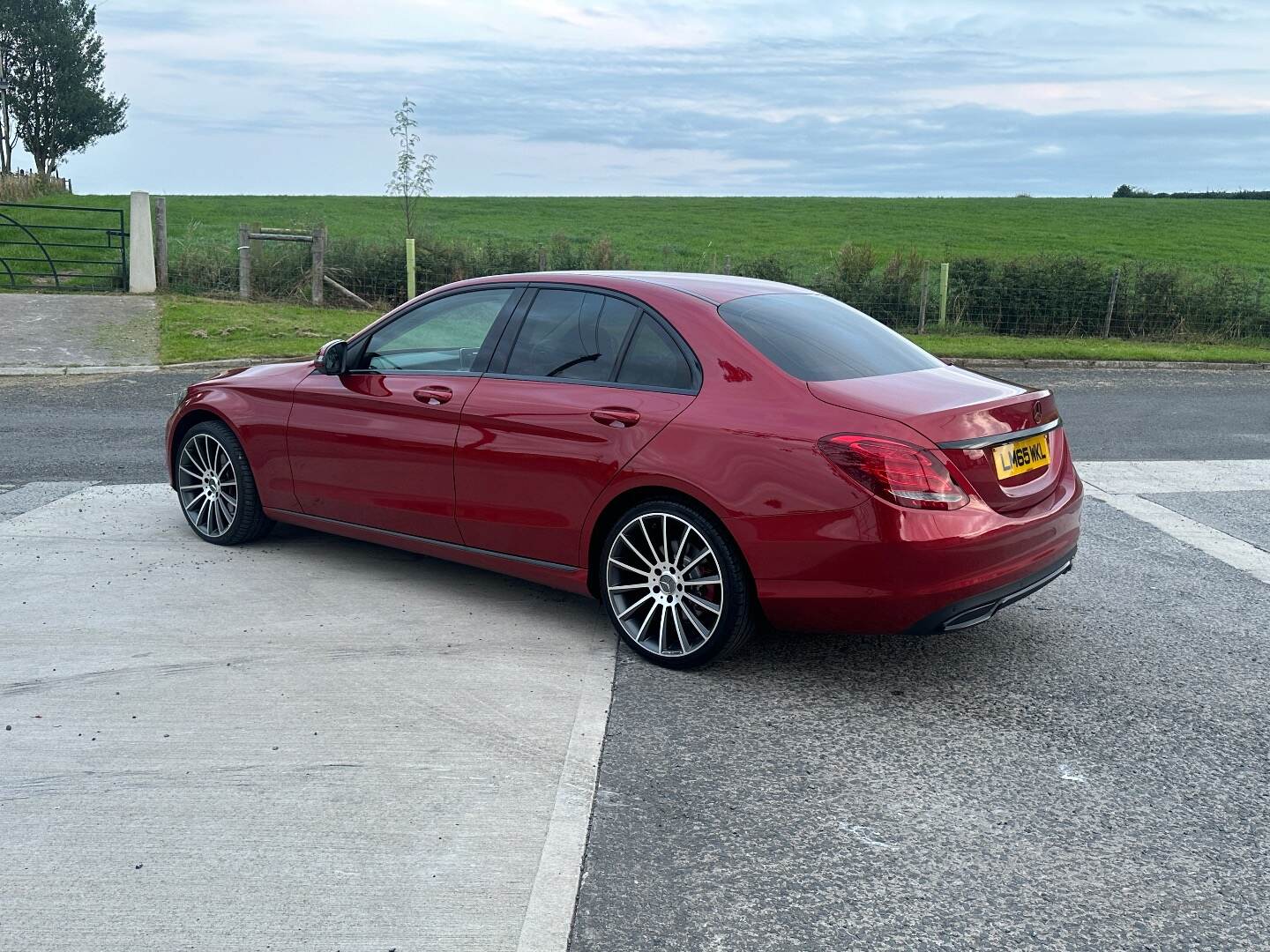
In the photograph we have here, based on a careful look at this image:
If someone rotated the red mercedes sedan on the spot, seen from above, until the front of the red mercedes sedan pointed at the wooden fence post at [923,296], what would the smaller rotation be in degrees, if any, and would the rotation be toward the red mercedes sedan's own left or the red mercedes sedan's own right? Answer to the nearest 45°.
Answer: approximately 45° to the red mercedes sedan's own right

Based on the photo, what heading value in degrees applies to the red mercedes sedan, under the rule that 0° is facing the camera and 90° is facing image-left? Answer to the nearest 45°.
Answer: approximately 135°

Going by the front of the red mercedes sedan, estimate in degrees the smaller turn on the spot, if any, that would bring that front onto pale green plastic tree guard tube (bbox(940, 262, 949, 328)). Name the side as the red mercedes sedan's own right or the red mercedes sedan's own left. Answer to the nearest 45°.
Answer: approximately 45° to the red mercedes sedan's own right

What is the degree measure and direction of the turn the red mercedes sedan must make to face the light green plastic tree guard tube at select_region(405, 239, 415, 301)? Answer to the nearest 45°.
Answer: approximately 45° to its right

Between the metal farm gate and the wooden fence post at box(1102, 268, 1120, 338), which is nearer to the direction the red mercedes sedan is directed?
the metal farm gate

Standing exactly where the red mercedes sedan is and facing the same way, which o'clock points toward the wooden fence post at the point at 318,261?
The wooden fence post is roughly at 1 o'clock from the red mercedes sedan.

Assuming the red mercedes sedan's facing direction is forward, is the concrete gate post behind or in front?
in front

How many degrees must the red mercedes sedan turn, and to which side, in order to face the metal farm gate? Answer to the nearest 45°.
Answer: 0° — it already faces it

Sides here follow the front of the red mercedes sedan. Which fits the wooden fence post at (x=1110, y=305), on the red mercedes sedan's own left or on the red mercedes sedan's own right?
on the red mercedes sedan's own right
